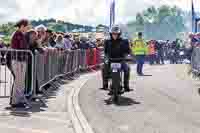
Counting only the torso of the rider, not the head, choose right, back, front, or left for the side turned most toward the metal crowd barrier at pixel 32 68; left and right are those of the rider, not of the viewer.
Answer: right

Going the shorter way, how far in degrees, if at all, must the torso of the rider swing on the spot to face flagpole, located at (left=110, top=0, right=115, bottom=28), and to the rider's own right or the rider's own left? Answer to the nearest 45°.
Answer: approximately 180°

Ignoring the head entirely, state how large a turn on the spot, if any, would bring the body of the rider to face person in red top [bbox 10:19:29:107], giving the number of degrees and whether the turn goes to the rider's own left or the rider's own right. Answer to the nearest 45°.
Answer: approximately 45° to the rider's own right

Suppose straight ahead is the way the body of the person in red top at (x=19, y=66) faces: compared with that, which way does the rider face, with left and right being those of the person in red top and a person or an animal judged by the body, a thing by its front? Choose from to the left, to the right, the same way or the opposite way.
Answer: to the right

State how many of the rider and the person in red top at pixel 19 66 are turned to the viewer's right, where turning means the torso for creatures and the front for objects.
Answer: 1

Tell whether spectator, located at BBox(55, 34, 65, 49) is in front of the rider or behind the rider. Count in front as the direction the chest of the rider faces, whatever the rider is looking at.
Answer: behind

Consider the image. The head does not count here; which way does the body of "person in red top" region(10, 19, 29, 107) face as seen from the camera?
to the viewer's right

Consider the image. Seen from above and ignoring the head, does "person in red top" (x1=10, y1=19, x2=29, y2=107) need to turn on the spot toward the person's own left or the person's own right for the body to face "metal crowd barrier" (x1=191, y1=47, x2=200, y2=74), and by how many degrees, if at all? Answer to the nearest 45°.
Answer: approximately 45° to the person's own left

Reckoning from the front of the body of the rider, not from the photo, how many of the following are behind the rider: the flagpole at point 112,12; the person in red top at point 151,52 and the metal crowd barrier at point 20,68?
2
